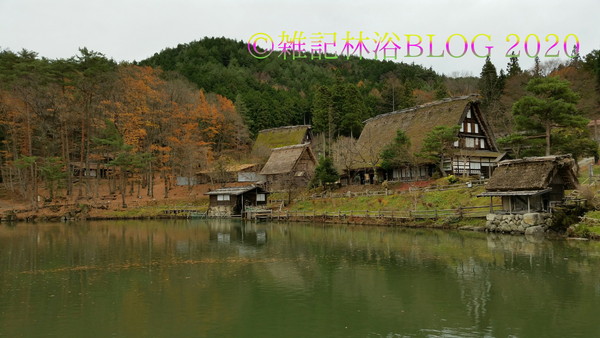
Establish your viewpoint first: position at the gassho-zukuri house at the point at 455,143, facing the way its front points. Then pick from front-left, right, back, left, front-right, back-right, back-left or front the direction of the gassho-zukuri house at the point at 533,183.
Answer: front-right

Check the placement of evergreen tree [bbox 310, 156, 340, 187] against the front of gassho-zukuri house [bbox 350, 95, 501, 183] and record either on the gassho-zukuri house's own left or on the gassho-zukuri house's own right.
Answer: on the gassho-zukuri house's own right

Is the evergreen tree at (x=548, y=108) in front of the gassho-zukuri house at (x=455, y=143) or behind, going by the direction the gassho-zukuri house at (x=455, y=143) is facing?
in front

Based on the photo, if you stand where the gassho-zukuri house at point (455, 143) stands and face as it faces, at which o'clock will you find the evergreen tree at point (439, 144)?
The evergreen tree is roughly at 2 o'clock from the gassho-zukuri house.

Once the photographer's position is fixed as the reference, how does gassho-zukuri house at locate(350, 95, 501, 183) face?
facing the viewer and to the right of the viewer

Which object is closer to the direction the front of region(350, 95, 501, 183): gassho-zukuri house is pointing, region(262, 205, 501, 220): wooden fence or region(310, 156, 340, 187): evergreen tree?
the wooden fence

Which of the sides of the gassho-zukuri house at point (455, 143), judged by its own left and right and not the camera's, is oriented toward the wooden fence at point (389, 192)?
right
